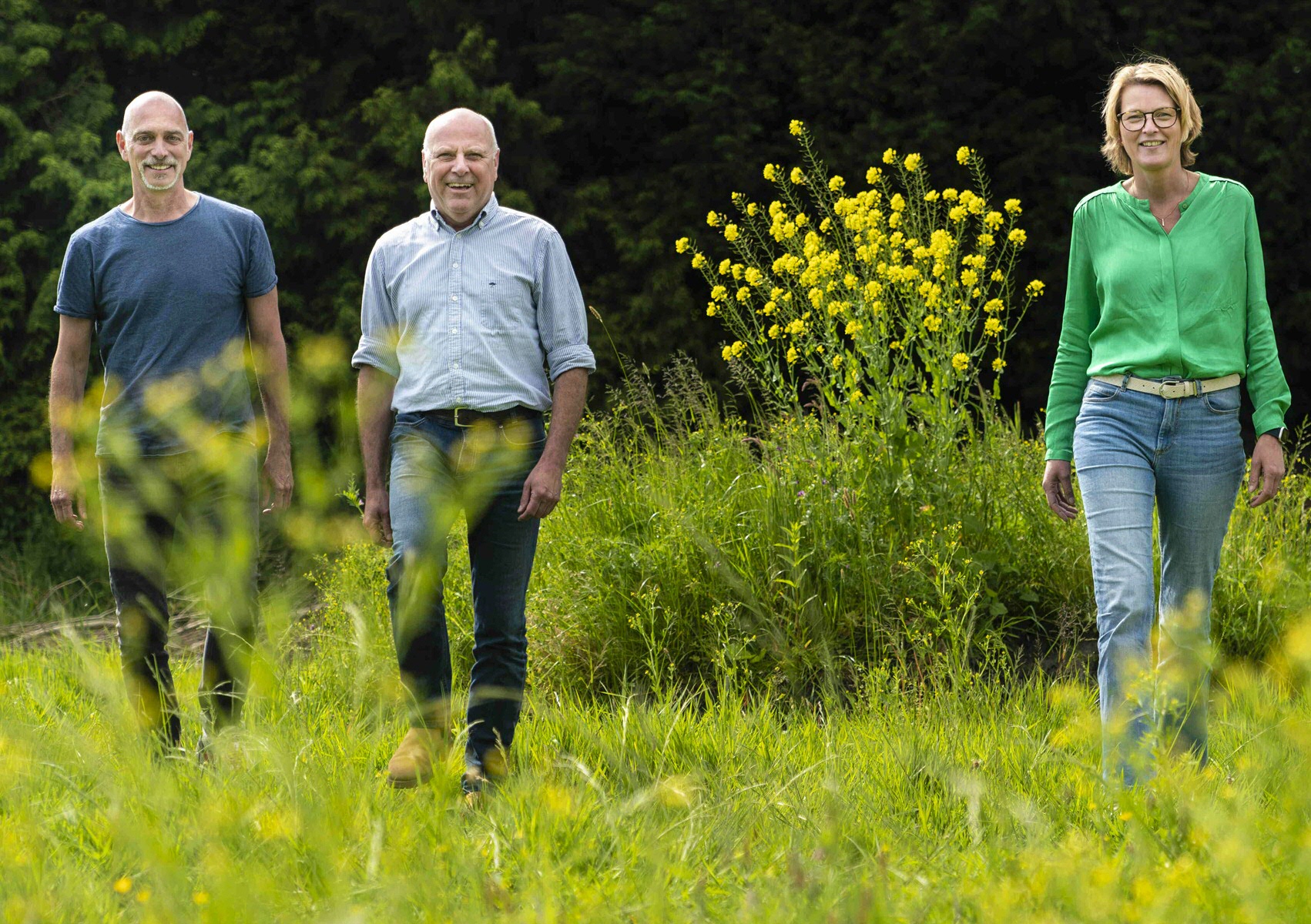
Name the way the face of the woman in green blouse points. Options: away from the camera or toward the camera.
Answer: toward the camera

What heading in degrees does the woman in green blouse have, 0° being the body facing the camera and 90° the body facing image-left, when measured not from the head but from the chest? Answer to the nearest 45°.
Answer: approximately 0°

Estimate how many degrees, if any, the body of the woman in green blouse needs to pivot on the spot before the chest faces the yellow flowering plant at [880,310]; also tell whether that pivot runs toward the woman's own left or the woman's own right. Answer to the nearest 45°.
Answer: approximately 135° to the woman's own right

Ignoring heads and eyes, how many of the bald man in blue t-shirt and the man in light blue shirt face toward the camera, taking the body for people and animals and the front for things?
2

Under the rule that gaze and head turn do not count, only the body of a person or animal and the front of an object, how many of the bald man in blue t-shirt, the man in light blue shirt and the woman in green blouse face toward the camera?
3

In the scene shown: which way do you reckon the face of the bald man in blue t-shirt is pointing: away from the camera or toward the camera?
toward the camera

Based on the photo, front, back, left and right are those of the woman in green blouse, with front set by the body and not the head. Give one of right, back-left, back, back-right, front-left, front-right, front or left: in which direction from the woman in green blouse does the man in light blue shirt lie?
right

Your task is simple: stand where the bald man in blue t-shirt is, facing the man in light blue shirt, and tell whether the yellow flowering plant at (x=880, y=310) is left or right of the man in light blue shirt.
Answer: left

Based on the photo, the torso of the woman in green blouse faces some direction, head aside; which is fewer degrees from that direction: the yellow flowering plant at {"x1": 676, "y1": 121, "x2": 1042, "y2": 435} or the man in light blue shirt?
the man in light blue shirt

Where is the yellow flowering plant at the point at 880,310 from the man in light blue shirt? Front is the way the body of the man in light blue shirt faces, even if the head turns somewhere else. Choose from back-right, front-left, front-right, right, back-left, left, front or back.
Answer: back-left

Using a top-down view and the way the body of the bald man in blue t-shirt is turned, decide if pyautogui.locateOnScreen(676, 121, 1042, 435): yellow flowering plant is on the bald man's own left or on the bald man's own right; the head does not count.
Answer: on the bald man's own left

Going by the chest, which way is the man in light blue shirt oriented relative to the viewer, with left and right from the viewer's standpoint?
facing the viewer

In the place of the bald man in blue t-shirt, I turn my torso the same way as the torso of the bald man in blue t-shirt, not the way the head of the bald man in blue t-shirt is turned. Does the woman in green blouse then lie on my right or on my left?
on my left

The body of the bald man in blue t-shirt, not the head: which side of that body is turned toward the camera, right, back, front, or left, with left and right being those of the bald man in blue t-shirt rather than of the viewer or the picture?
front

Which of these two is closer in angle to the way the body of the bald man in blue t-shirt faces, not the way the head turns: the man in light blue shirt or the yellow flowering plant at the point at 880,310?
the man in light blue shirt
